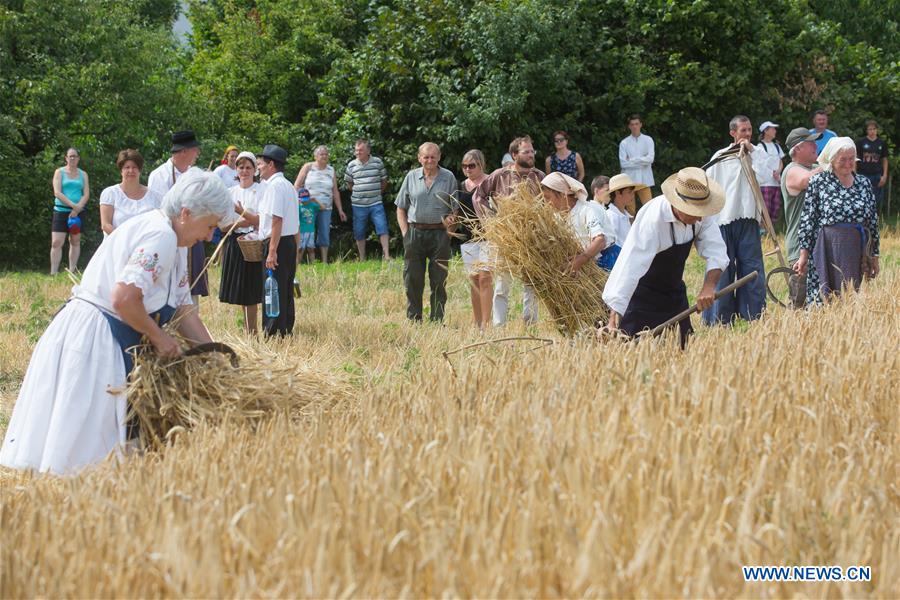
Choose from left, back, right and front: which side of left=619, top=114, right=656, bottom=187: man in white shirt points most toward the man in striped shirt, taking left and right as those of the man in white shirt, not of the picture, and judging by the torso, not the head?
right

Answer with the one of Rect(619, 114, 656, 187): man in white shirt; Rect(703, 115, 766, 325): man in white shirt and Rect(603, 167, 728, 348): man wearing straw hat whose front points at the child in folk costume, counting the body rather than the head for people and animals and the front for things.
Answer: Rect(619, 114, 656, 187): man in white shirt

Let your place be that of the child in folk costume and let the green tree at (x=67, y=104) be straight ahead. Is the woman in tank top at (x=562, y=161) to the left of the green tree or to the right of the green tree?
right

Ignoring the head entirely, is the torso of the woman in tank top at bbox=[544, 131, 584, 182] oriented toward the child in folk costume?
yes

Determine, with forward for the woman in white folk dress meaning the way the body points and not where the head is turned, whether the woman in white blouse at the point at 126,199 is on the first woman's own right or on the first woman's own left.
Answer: on the first woman's own left

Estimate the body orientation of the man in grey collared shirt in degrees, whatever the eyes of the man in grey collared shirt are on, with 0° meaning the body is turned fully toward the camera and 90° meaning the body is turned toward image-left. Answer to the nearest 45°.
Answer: approximately 0°

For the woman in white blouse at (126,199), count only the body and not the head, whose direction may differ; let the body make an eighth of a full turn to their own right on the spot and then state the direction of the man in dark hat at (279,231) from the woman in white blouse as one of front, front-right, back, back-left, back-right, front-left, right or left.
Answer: back-left

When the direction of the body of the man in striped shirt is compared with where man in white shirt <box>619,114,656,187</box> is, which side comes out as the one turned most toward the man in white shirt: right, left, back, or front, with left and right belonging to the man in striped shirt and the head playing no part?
left

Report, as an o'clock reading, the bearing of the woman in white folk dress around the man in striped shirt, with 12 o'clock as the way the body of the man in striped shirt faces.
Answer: The woman in white folk dress is roughly at 12 o'clock from the man in striped shirt.

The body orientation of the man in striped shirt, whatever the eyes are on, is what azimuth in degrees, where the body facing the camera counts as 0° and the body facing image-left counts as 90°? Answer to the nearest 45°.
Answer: approximately 0°
